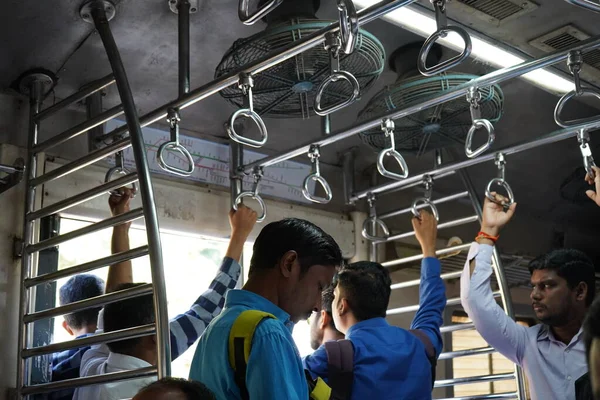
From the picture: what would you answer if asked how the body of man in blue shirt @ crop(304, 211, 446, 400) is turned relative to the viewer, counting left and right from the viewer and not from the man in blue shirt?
facing away from the viewer and to the left of the viewer

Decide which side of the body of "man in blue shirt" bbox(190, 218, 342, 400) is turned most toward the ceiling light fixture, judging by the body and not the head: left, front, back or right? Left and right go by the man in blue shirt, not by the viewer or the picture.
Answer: front

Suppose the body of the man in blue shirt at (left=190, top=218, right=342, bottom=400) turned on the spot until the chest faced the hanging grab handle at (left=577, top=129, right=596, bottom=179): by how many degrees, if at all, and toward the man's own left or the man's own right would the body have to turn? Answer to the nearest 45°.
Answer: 0° — they already face it

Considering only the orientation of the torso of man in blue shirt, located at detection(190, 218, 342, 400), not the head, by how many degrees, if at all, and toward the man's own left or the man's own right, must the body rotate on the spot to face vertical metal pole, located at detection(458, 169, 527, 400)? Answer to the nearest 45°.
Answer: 0° — they already face it

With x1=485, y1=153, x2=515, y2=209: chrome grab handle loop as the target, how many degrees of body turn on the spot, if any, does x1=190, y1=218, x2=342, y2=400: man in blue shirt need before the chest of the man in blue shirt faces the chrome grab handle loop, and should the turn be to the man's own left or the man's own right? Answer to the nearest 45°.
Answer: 0° — they already face it

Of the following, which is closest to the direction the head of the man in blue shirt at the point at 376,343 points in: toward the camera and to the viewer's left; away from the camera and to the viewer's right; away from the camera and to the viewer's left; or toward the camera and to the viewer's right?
away from the camera and to the viewer's left

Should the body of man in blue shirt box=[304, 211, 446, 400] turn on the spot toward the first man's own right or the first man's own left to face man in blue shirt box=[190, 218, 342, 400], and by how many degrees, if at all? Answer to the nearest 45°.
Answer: approximately 135° to the first man's own left

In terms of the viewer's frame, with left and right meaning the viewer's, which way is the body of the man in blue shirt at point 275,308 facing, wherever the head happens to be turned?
facing away from the viewer and to the right of the viewer

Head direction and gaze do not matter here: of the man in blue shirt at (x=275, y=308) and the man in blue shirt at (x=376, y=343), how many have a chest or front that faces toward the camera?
0

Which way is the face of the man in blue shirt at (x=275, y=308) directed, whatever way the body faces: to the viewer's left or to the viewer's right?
to the viewer's right
